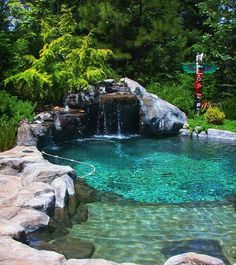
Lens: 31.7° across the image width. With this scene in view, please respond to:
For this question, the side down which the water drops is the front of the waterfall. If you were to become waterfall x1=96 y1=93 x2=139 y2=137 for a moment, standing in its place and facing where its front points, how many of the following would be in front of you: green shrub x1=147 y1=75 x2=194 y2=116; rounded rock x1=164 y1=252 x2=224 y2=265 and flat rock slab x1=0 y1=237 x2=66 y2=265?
2

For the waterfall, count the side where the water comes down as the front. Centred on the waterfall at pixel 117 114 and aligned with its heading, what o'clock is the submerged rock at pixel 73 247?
The submerged rock is roughly at 12 o'clock from the waterfall.

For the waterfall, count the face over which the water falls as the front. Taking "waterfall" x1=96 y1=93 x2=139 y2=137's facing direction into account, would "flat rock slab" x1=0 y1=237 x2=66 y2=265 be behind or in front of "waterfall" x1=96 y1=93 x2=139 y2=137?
in front

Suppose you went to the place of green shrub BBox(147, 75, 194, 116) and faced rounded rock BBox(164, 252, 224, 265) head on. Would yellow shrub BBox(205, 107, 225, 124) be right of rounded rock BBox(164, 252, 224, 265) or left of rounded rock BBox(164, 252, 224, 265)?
left

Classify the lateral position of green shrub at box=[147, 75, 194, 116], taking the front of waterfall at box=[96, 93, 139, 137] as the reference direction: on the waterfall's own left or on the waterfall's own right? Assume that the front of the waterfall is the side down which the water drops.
on the waterfall's own left

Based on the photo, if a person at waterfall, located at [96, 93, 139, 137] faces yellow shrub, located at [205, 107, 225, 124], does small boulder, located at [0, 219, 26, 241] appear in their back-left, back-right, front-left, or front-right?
back-right

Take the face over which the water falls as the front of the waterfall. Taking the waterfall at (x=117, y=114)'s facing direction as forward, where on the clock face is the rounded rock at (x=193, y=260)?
The rounded rock is roughly at 12 o'clock from the waterfall.

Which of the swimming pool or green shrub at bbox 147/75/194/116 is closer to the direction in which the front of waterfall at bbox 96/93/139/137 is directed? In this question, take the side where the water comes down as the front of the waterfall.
the swimming pool

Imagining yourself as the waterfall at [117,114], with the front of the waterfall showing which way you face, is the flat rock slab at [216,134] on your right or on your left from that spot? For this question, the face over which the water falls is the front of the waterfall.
on your left

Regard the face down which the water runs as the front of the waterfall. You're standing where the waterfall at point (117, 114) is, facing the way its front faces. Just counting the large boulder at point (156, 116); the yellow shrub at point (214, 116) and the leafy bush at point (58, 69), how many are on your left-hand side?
2

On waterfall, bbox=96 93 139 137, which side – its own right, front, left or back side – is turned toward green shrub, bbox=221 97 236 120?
left

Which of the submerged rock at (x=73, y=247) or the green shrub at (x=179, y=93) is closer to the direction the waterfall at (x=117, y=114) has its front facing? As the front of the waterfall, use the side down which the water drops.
the submerged rock

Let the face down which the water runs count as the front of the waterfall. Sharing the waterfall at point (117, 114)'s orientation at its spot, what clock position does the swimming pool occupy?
The swimming pool is roughly at 12 o'clock from the waterfall.

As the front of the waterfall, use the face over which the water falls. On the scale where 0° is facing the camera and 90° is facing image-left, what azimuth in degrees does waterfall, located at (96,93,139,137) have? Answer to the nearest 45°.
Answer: approximately 0°

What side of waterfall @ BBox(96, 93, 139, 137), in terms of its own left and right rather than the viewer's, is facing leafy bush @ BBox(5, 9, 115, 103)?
right

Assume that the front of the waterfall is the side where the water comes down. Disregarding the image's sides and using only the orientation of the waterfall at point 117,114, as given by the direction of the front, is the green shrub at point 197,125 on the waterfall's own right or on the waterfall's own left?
on the waterfall's own left

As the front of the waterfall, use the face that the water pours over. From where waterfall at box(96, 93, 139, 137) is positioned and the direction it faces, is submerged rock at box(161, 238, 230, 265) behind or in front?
in front

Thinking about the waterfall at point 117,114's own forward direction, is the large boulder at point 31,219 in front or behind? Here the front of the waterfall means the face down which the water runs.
in front

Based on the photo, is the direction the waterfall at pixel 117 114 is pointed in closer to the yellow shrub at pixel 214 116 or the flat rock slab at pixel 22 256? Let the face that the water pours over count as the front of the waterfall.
the flat rock slab
